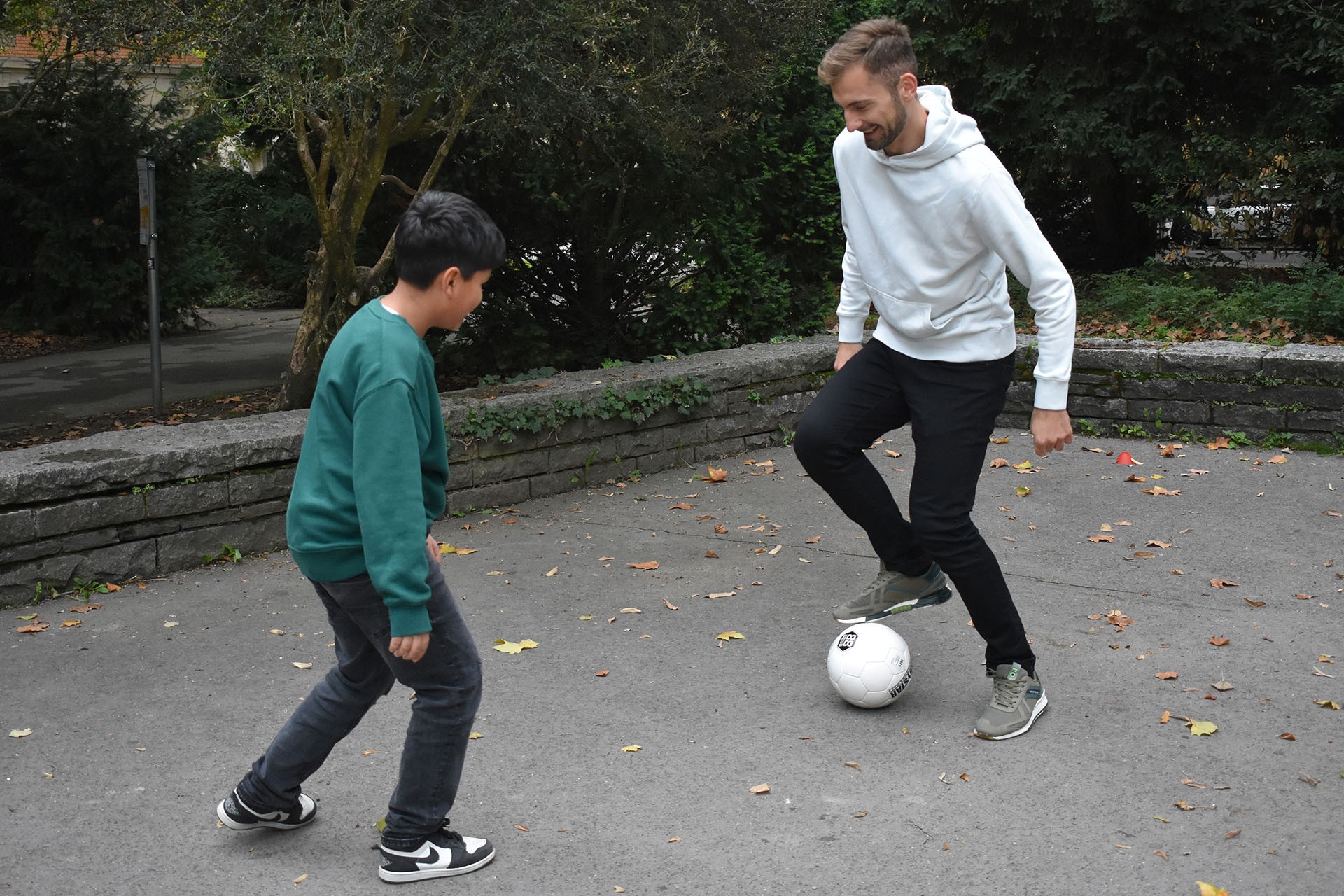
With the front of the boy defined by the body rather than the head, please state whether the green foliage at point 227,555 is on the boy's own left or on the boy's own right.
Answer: on the boy's own left

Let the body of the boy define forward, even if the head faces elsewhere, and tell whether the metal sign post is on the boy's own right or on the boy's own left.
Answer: on the boy's own left

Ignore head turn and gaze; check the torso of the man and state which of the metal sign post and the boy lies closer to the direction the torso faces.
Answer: the boy

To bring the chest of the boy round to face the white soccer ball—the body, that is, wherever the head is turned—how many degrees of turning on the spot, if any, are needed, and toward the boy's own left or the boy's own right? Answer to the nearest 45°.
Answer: approximately 45° to the boy's own left

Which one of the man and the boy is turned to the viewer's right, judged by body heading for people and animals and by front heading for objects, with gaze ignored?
the boy

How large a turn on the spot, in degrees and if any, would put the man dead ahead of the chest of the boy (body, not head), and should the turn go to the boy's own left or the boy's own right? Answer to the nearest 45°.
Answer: approximately 45° to the boy's own left

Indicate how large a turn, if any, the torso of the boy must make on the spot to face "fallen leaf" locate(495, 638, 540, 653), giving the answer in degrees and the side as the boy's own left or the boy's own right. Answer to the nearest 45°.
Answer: approximately 90° to the boy's own left

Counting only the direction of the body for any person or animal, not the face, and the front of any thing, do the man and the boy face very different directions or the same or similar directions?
very different directions

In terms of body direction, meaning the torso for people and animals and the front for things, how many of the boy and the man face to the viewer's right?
1

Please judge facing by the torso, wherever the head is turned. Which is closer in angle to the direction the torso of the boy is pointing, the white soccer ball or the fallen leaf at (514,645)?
the white soccer ball

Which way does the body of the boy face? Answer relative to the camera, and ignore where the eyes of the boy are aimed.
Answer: to the viewer's right
